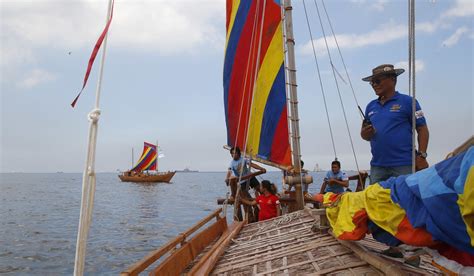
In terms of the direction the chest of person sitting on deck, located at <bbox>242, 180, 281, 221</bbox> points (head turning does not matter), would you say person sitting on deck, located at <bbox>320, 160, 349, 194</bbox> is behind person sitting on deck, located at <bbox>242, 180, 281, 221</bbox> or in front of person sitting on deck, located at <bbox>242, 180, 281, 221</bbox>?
behind

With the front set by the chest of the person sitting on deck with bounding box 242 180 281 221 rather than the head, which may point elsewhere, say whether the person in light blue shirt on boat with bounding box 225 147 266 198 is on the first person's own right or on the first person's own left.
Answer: on the first person's own right

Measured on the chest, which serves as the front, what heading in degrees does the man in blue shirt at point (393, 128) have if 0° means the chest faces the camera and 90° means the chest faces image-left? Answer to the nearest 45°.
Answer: approximately 45°

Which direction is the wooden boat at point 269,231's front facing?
away from the camera

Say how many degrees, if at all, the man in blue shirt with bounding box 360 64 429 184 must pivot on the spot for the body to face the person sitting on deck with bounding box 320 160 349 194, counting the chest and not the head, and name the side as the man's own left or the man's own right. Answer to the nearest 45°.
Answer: approximately 135° to the man's own right

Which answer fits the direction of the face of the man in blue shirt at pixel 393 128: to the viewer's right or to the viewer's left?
to the viewer's left
